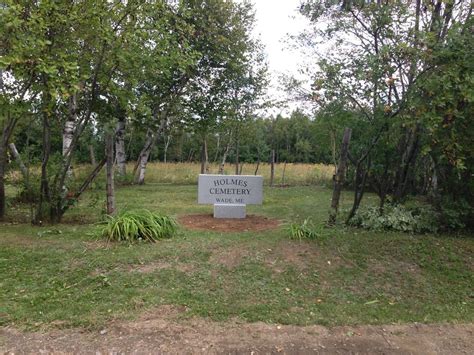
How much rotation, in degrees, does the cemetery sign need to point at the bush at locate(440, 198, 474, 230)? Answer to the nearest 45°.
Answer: approximately 45° to its left

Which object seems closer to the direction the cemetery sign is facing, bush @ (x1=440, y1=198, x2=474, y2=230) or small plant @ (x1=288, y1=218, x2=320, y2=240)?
the small plant

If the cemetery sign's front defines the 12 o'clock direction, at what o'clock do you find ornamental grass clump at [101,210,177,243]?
The ornamental grass clump is roughly at 1 o'clock from the cemetery sign.

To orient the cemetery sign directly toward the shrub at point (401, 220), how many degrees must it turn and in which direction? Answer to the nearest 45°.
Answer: approximately 45° to its left

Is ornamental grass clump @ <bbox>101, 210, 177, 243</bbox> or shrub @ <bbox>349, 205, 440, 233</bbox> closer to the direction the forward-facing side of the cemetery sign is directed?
the ornamental grass clump

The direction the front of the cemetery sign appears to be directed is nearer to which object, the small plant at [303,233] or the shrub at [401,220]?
the small plant

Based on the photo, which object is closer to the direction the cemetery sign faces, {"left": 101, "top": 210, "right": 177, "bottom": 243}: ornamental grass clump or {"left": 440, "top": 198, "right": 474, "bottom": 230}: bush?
the ornamental grass clump

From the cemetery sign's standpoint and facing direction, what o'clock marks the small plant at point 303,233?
The small plant is roughly at 11 o'clock from the cemetery sign.

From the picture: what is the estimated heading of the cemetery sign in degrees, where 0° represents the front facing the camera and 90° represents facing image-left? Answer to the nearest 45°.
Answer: approximately 0°
